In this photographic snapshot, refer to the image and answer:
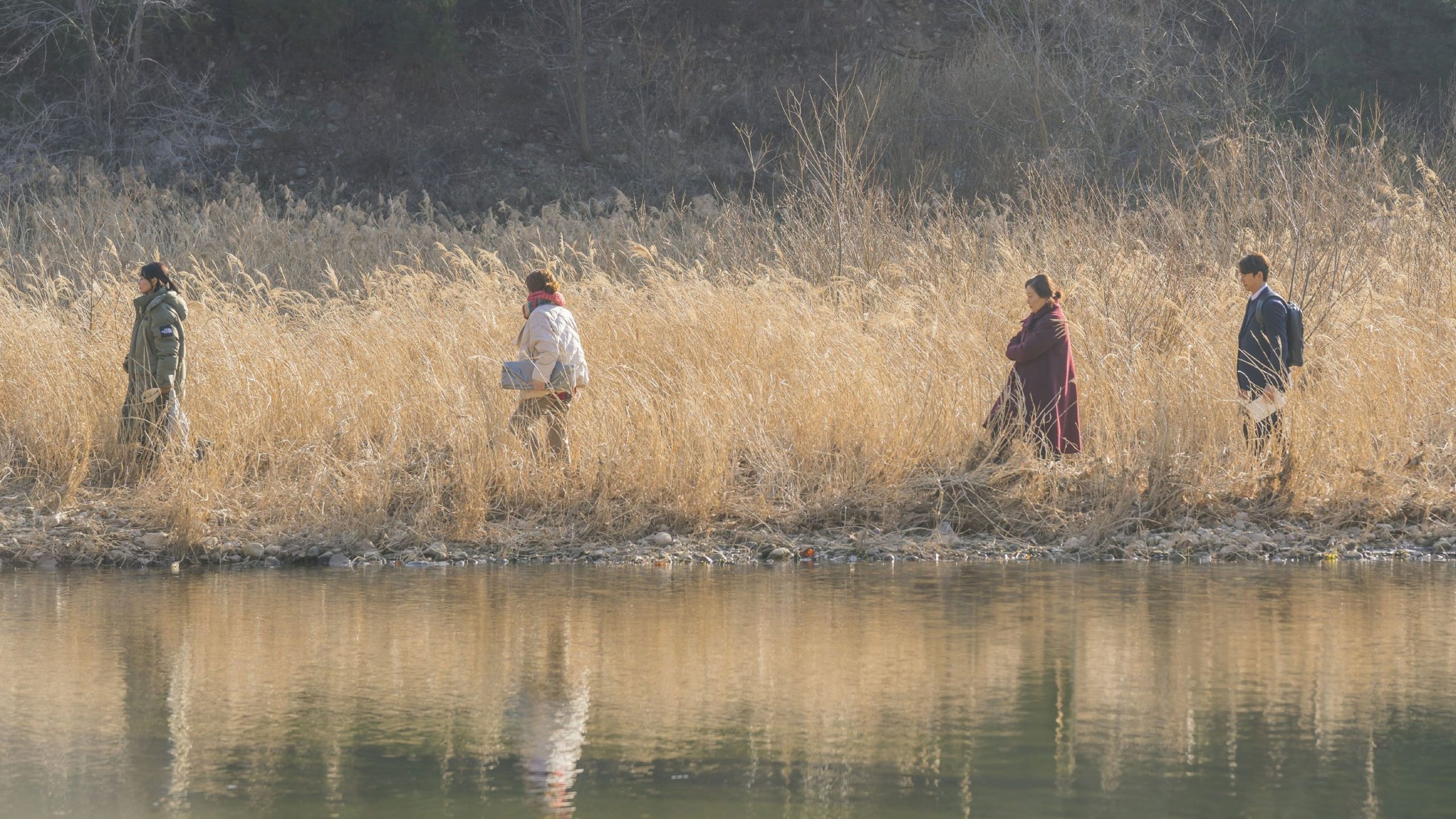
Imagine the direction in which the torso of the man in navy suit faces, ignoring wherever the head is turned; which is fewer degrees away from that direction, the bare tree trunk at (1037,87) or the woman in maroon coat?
the woman in maroon coat

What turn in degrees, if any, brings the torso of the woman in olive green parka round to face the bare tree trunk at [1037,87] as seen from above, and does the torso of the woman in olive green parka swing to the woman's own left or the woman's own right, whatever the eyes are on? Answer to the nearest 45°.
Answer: approximately 135° to the woman's own right

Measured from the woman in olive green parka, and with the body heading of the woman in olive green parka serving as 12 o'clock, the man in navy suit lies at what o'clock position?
The man in navy suit is roughly at 7 o'clock from the woman in olive green parka.

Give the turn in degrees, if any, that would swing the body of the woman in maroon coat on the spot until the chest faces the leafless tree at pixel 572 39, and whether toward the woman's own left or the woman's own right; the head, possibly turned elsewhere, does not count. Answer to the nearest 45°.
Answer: approximately 90° to the woman's own right

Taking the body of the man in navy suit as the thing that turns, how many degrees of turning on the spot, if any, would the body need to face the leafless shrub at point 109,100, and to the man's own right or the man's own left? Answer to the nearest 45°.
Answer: approximately 90° to the man's own right

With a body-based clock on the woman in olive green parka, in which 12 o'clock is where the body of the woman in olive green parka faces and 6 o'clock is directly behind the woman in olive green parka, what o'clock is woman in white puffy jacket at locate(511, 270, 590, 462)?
The woman in white puffy jacket is roughly at 7 o'clock from the woman in olive green parka.

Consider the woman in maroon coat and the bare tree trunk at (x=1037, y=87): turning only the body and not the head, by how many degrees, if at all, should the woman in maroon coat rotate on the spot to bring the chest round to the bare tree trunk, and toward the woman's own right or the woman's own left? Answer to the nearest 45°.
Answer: approximately 90° to the woman's own right

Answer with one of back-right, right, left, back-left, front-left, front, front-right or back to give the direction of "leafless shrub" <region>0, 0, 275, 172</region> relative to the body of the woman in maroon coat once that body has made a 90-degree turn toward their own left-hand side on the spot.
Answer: back-right

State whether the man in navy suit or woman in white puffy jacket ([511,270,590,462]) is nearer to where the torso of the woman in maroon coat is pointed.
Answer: the woman in white puffy jacket

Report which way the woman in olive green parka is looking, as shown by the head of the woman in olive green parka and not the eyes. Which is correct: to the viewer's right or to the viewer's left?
to the viewer's left

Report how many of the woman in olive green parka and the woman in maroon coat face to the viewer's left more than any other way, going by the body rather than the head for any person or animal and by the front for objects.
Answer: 2

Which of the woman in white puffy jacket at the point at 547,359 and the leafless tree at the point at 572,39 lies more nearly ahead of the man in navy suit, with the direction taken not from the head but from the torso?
the woman in white puffy jacket

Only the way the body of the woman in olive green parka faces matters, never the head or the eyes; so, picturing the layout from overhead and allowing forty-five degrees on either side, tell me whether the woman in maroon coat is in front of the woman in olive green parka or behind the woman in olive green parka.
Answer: behind

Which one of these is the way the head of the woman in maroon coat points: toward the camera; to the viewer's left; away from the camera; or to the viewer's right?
to the viewer's left

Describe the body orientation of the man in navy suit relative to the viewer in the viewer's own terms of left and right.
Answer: facing the viewer and to the left of the viewer

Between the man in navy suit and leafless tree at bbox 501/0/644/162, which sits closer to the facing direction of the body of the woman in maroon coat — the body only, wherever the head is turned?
the leafless tree

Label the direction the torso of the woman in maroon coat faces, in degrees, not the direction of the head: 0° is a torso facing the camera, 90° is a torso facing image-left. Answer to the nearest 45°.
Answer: approximately 90°

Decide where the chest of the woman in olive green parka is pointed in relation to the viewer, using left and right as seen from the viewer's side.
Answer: facing to the left of the viewer
